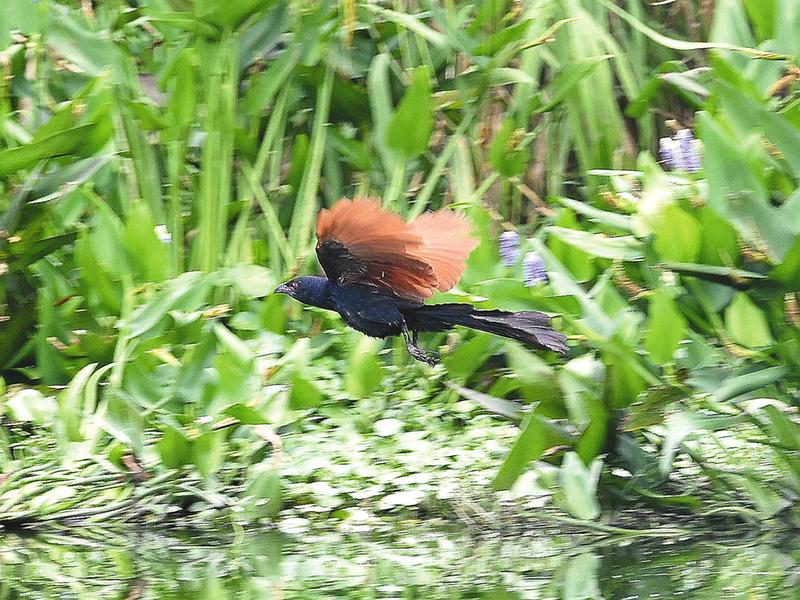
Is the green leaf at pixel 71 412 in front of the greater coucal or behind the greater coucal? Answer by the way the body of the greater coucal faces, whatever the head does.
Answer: in front

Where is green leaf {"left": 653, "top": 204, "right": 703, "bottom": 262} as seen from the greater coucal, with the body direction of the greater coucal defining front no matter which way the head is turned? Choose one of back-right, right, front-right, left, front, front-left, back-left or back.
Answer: back

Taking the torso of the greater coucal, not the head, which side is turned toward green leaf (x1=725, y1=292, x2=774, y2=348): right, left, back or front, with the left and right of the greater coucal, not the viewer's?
back

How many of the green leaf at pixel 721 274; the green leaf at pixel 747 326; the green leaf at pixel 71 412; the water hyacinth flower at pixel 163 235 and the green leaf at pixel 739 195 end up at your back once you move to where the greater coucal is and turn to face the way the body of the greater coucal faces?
3

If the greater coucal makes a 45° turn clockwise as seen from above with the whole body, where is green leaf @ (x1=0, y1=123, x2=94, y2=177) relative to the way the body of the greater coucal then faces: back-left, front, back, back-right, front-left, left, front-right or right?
front

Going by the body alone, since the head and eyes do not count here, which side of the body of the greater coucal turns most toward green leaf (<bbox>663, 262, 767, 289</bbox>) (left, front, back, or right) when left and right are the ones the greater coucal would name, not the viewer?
back

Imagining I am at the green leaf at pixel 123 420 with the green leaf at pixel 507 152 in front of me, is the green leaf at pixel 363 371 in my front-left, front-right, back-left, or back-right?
front-right

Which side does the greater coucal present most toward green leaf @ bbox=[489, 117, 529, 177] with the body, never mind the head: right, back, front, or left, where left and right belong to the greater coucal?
right

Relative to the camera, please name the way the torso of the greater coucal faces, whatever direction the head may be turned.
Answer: to the viewer's left

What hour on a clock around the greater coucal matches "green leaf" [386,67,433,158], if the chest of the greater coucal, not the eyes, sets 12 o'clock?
The green leaf is roughly at 3 o'clock from the greater coucal.

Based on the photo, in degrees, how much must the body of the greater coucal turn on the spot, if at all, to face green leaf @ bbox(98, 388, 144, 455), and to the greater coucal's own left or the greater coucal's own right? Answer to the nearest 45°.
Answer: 0° — it already faces it
